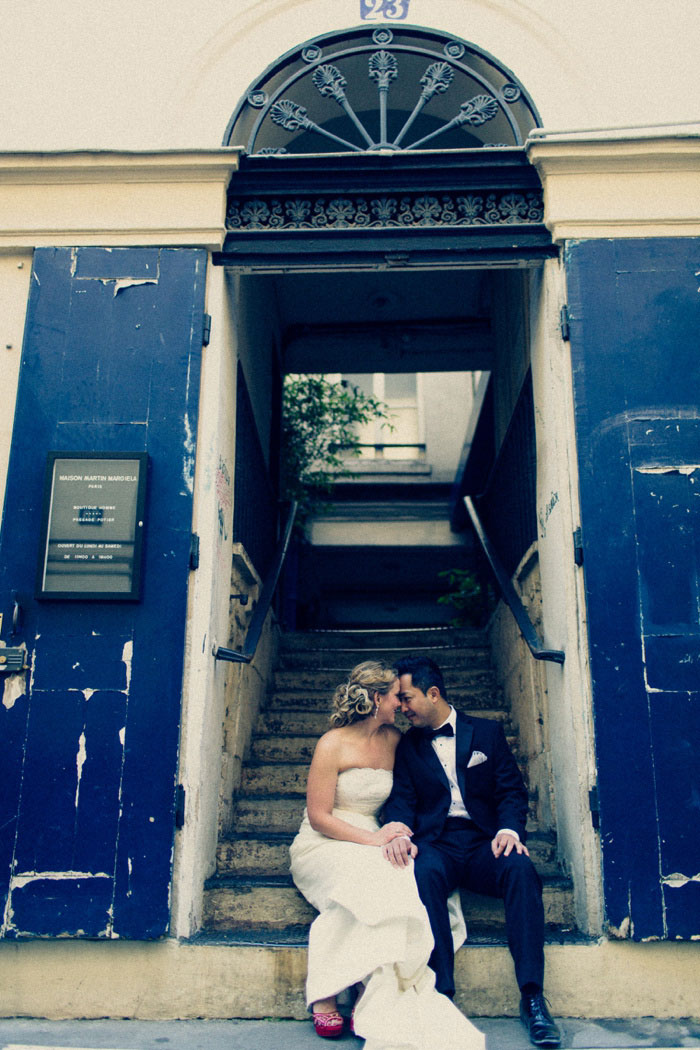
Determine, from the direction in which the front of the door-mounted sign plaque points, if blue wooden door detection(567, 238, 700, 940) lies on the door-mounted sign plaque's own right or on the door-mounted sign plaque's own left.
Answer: on the door-mounted sign plaque's own left

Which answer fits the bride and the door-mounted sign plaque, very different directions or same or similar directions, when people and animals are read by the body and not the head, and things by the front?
same or similar directions

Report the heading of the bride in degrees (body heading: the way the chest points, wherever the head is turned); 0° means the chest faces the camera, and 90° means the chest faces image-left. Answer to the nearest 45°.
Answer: approximately 315°

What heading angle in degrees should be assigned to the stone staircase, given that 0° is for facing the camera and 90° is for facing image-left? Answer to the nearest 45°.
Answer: approximately 0°

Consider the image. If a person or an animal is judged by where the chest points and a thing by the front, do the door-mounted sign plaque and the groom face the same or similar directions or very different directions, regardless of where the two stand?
same or similar directions

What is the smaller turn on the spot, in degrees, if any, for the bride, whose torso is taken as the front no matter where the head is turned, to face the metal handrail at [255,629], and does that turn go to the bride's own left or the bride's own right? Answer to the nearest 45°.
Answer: approximately 180°

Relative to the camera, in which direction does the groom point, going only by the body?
toward the camera

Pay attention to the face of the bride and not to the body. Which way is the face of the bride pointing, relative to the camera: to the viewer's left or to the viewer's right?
to the viewer's right

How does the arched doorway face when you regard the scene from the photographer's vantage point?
facing the viewer

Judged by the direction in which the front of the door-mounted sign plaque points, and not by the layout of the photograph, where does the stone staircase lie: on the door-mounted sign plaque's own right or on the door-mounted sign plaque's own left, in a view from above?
on the door-mounted sign plaque's own left

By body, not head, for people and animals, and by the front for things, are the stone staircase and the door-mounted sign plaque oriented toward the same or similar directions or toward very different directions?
same or similar directions

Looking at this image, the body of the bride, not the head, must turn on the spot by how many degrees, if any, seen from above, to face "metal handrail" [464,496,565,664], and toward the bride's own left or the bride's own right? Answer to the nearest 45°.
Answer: approximately 90° to the bride's own left
